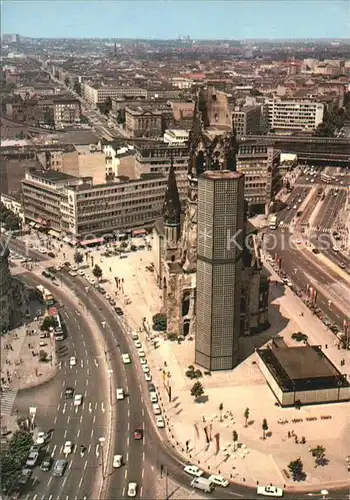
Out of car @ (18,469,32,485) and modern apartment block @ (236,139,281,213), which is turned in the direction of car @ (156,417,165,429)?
the modern apartment block

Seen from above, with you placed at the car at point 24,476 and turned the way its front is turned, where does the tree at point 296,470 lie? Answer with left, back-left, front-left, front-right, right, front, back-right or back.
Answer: back-left

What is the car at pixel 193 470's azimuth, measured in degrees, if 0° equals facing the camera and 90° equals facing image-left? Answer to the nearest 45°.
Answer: approximately 135°

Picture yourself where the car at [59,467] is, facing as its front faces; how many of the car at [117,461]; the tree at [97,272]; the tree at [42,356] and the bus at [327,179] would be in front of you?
0

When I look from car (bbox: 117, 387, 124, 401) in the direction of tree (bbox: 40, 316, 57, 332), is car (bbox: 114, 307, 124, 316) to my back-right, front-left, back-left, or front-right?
front-right

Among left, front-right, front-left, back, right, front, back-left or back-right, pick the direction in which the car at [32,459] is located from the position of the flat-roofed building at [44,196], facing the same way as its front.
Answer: front-left

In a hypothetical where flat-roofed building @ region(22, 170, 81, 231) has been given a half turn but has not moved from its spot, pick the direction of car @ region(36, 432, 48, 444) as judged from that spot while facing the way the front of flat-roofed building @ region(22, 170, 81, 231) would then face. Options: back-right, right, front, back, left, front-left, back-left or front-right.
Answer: back-right

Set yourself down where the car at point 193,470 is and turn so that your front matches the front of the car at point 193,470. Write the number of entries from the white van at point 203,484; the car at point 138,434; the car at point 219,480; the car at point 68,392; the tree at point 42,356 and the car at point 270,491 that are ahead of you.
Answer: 3

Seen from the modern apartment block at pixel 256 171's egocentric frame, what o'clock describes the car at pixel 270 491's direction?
The car is roughly at 12 o'clock from the modern apartment block.

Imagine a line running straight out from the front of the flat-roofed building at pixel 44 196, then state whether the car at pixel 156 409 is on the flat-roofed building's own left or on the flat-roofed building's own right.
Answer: on the flat-roofed building's own left

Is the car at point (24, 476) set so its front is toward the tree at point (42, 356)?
no

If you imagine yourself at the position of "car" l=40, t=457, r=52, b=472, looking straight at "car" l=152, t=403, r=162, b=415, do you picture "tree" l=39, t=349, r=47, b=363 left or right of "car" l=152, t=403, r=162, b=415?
left

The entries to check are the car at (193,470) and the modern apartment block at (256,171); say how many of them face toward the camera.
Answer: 1

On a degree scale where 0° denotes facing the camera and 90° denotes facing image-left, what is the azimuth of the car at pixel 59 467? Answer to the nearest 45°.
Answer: approximately 45°

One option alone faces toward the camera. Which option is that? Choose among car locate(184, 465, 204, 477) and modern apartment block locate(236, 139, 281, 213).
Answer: the modern apartment block

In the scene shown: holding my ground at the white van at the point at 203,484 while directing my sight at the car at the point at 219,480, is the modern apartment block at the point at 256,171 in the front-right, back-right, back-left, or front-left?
front-left
